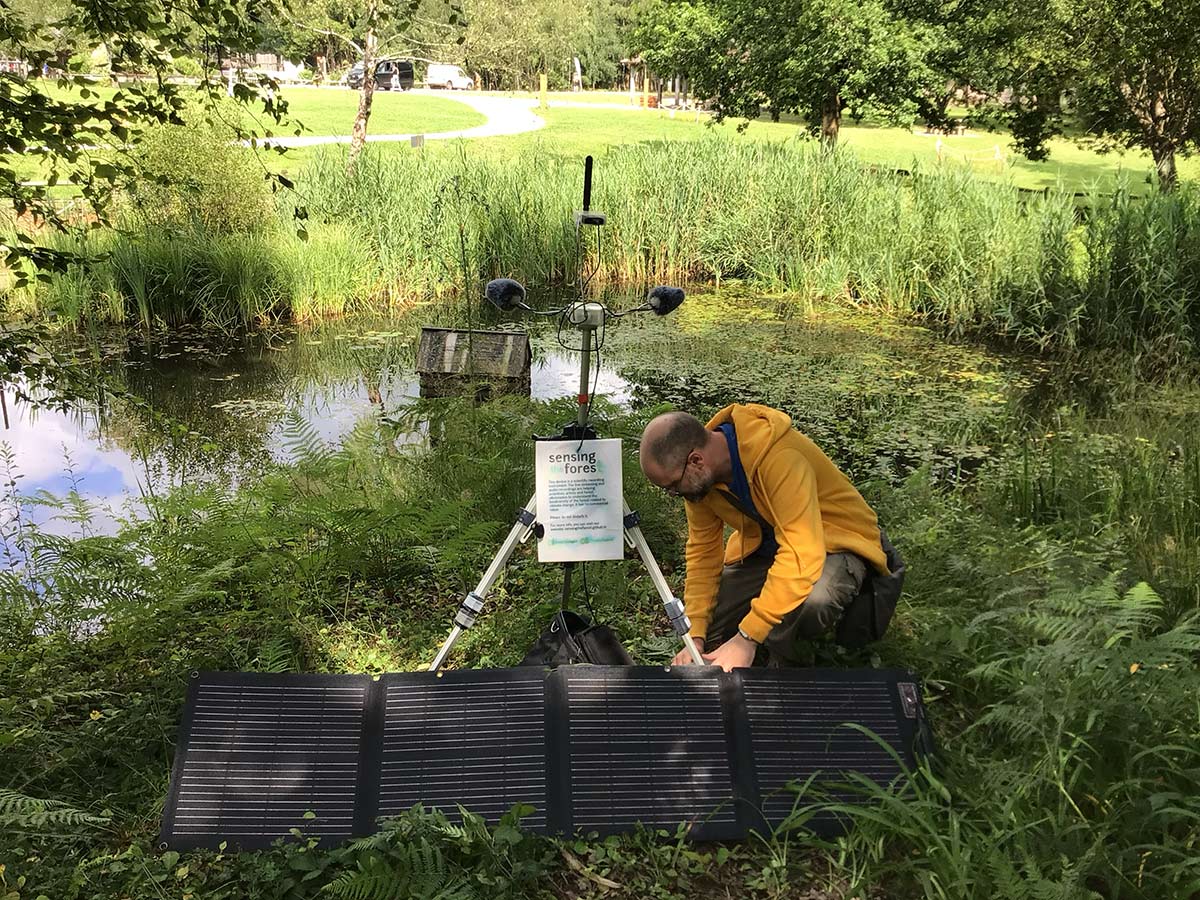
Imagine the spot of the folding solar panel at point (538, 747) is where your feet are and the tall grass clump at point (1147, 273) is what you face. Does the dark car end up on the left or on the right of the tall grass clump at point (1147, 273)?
left

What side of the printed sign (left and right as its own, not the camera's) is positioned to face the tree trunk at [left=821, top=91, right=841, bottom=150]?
back

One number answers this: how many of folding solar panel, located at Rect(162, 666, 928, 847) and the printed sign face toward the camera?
2

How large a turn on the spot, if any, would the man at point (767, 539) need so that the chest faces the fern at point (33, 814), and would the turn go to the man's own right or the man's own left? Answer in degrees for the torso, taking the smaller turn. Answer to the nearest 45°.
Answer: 0° — they already face it

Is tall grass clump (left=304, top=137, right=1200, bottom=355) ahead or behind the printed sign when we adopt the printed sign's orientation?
behind

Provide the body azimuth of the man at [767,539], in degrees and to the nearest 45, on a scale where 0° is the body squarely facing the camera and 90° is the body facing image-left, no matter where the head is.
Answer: approximately 45°

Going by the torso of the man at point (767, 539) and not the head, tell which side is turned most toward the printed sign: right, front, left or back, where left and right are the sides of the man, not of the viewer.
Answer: front

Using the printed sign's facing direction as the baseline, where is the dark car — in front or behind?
behind
